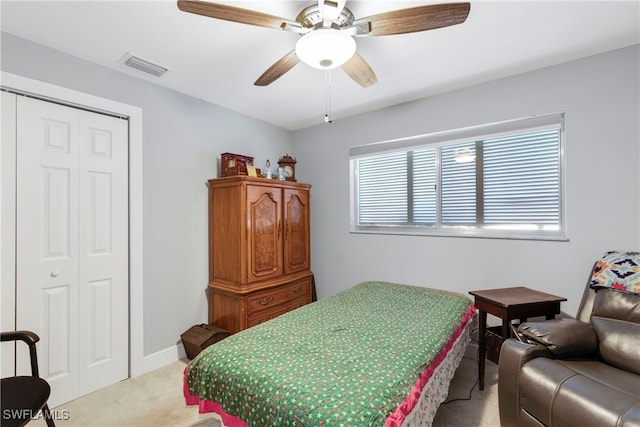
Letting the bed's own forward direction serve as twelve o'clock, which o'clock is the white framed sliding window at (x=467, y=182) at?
The white framed sliding window is roughly at 6 o'clock from the bed.

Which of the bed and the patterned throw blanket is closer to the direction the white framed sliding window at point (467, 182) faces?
the bed

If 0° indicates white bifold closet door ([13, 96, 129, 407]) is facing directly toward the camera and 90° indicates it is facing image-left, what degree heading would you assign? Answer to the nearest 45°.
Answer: approximately 315°

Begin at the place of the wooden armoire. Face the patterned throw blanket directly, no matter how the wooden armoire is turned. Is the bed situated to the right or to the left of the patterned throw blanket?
right

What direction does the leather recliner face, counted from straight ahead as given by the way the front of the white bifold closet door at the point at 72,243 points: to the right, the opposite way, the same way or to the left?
the opposite way

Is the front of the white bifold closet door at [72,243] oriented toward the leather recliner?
yes
